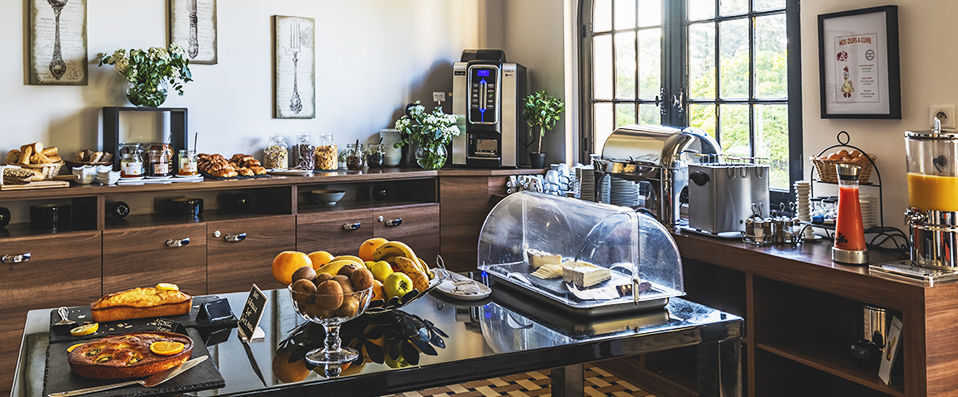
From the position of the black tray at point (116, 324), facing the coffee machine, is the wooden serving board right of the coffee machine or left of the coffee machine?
left

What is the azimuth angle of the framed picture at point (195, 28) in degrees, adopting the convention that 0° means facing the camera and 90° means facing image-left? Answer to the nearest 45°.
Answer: approximately 0°

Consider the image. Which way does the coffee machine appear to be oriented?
toward the camera

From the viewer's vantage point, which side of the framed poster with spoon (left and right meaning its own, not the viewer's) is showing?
front

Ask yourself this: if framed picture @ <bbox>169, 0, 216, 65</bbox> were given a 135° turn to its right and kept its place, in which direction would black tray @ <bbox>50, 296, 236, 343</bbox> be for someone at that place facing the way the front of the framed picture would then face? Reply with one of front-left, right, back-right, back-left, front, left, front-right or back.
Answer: back-left

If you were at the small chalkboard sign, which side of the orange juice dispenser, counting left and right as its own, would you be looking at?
front

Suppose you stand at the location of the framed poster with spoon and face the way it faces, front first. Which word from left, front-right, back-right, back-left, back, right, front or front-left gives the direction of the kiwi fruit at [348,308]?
front

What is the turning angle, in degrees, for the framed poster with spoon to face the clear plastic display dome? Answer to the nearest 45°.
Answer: approximately 45° to its left

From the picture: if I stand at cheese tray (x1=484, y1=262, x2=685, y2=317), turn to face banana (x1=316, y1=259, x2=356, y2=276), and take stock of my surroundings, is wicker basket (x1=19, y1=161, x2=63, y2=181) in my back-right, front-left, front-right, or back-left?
front-right

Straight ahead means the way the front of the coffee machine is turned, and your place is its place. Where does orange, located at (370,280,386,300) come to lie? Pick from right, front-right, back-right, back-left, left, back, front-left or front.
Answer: front

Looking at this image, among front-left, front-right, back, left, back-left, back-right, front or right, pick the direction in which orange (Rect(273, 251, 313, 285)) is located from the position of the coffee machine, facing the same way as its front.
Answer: front

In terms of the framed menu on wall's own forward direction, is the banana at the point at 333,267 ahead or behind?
ahead

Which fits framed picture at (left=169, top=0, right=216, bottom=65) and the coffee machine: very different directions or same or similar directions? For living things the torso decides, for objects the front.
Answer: same or similar directions

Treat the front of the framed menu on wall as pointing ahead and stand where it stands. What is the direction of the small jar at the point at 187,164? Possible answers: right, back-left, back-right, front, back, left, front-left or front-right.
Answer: front-right
